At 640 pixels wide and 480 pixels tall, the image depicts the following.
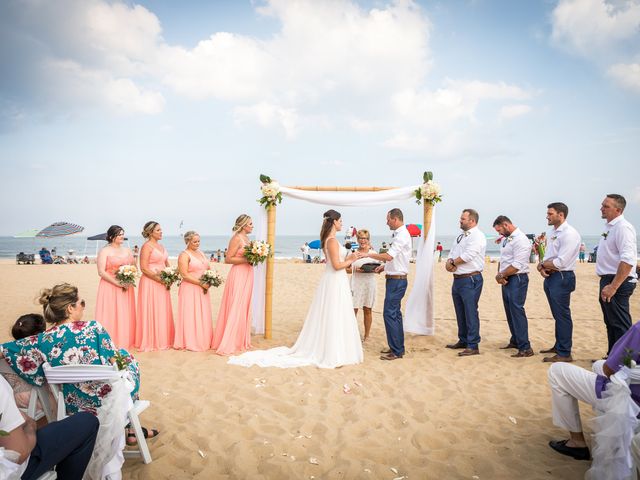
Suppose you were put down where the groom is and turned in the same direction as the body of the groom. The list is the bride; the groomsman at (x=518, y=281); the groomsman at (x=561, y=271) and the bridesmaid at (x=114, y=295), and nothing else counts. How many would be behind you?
2

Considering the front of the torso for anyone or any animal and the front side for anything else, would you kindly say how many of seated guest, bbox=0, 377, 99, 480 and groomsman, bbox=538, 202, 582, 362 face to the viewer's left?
1

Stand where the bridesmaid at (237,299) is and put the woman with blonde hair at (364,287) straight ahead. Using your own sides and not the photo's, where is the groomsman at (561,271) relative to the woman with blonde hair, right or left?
right

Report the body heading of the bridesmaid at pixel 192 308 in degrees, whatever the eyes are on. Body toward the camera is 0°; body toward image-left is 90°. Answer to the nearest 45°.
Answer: approximately 315°

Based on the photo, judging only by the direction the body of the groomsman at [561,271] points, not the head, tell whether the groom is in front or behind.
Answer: in front

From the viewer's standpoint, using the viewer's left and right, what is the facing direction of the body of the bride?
facing to the right of the viewer

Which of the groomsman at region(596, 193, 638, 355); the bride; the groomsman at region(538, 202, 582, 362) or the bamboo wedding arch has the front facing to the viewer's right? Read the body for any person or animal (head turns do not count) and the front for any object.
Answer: the bride

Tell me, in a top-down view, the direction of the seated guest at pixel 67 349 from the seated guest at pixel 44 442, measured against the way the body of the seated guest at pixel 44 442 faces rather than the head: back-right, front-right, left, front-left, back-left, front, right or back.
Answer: left

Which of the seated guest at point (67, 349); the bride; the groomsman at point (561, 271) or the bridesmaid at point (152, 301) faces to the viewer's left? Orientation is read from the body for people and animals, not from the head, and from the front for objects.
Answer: the groomsman

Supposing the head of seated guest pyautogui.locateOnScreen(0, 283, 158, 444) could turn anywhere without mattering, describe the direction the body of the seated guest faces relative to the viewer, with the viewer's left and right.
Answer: facing away from the viewer and to the right of the viewer

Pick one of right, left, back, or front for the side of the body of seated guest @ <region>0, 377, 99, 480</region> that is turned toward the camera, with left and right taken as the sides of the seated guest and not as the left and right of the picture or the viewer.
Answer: right

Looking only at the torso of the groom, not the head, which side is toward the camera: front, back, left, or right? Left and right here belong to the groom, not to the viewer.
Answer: left

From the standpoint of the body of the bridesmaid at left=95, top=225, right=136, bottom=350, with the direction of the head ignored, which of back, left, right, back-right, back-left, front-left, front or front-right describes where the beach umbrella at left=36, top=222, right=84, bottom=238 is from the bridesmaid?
back-left

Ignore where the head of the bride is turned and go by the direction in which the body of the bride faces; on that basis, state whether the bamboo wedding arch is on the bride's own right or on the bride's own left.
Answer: on the bride's own left

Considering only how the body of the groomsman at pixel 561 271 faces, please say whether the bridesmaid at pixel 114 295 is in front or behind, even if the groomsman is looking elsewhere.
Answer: in front

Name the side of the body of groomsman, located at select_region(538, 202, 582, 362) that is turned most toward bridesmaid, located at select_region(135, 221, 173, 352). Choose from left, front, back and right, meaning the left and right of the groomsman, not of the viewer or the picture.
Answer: front

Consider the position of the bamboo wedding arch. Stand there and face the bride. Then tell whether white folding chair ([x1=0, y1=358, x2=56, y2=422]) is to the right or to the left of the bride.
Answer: right

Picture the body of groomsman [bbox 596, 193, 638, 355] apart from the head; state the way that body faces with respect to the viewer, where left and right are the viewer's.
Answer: facing to the left of the viewer
